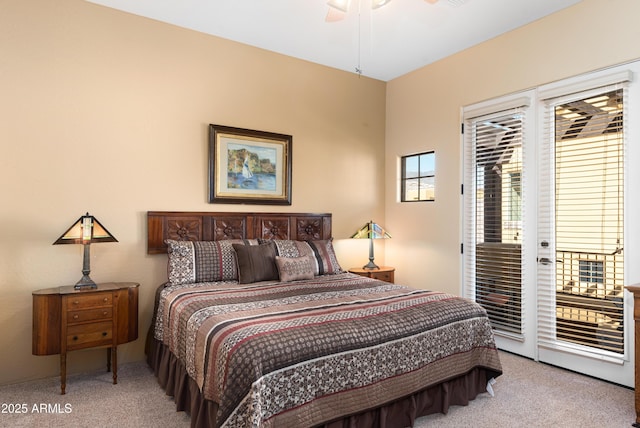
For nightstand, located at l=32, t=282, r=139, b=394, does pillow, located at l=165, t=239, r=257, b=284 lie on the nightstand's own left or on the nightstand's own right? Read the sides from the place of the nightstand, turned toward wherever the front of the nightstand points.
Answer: on the nightstand's own left

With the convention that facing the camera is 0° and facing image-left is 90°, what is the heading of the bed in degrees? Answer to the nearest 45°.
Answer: approximately 315°

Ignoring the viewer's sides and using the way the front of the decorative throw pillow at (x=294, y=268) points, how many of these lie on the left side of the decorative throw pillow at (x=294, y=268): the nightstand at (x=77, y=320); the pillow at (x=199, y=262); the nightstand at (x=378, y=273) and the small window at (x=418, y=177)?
2

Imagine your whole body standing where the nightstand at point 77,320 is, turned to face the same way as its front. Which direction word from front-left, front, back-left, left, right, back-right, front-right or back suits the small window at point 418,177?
left

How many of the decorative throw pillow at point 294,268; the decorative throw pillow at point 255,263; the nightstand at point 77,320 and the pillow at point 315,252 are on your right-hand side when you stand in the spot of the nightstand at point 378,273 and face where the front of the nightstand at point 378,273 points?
4

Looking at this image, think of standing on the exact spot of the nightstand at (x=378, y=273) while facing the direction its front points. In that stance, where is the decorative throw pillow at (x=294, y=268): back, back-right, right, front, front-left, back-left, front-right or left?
right

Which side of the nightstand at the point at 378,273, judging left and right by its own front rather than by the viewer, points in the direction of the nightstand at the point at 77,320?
right

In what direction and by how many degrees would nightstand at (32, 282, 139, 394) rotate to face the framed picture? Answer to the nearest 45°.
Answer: approximately 90° to its left

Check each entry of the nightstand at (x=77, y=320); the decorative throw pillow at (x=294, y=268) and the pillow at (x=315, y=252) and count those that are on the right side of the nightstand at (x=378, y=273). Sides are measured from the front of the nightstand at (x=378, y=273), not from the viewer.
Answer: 3

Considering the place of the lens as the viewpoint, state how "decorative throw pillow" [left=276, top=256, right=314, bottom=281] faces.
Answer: facing the viewer and to the right of the viewer
